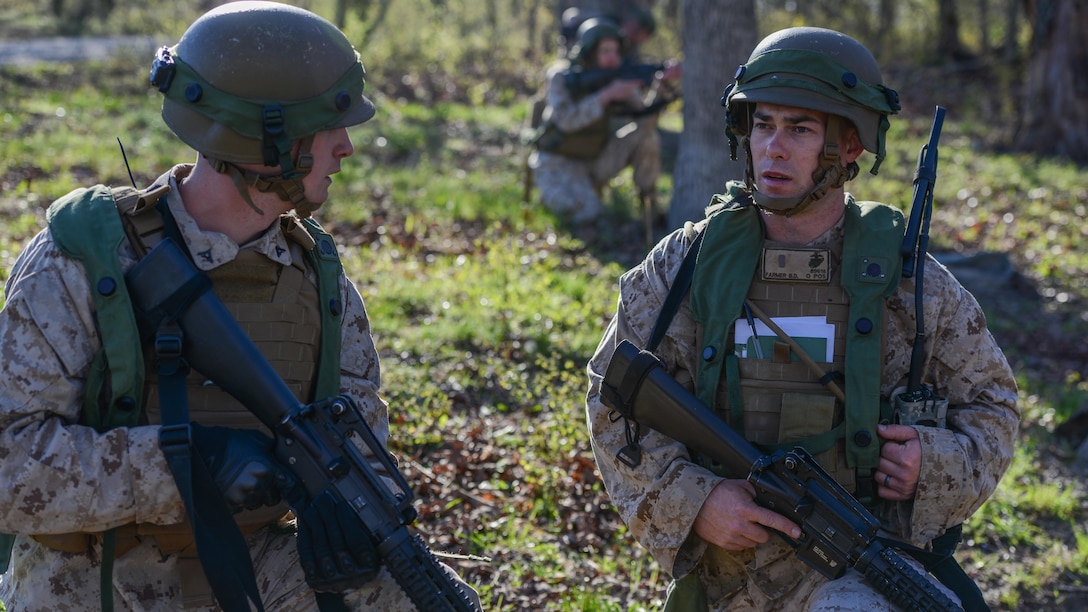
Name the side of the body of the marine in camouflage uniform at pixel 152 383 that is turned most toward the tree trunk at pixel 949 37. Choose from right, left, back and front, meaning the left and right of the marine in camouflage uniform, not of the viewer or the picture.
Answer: left

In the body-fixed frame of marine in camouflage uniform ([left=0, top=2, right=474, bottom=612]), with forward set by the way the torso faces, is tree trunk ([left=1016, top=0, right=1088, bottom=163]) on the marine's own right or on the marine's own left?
on the marine's own left

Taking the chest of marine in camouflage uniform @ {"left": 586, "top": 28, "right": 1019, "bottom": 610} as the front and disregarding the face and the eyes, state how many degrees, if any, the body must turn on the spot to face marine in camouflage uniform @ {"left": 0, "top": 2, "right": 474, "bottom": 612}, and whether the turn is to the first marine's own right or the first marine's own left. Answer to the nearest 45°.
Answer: approximately 45° to the first marine's own right

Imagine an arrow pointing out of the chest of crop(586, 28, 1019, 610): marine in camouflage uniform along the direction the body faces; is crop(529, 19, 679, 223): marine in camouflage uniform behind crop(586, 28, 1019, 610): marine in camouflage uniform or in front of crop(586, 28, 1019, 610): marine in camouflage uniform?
behind

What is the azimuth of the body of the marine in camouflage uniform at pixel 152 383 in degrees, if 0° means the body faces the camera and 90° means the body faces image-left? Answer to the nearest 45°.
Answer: approximately 315°

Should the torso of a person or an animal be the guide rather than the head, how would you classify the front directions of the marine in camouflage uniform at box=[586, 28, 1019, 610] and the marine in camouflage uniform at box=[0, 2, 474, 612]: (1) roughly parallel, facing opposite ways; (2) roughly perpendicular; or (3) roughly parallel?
roughly perpendicular

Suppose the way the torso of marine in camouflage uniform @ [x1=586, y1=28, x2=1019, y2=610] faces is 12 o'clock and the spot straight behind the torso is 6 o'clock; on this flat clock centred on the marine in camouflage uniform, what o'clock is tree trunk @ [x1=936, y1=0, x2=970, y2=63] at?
The tree trunk is roughly at 6 o'clock from the marine in camouflage uniform.

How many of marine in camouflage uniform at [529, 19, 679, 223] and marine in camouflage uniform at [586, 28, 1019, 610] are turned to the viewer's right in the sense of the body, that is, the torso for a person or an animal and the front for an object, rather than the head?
1

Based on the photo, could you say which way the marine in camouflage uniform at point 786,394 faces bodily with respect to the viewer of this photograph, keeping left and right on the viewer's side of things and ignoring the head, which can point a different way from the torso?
facing the viewer

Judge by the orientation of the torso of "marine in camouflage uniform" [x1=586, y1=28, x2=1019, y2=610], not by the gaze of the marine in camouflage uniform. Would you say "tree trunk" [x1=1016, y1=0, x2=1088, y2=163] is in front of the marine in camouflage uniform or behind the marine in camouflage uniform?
behind

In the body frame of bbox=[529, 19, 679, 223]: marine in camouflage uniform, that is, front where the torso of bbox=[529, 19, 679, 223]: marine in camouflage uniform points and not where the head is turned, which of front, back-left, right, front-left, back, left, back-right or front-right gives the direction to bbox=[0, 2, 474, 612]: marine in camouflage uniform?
right

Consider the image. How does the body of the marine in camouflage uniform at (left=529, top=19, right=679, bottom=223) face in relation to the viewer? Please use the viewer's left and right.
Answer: facing to the right of the viewer

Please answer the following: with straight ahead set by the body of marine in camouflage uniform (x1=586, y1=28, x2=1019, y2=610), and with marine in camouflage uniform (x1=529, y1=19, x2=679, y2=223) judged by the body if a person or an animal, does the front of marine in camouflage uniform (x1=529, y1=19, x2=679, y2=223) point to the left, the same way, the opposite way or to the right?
to the left

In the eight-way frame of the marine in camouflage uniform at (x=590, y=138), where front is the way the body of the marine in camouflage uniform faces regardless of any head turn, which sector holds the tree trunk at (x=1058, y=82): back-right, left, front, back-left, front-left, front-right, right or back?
front-left
